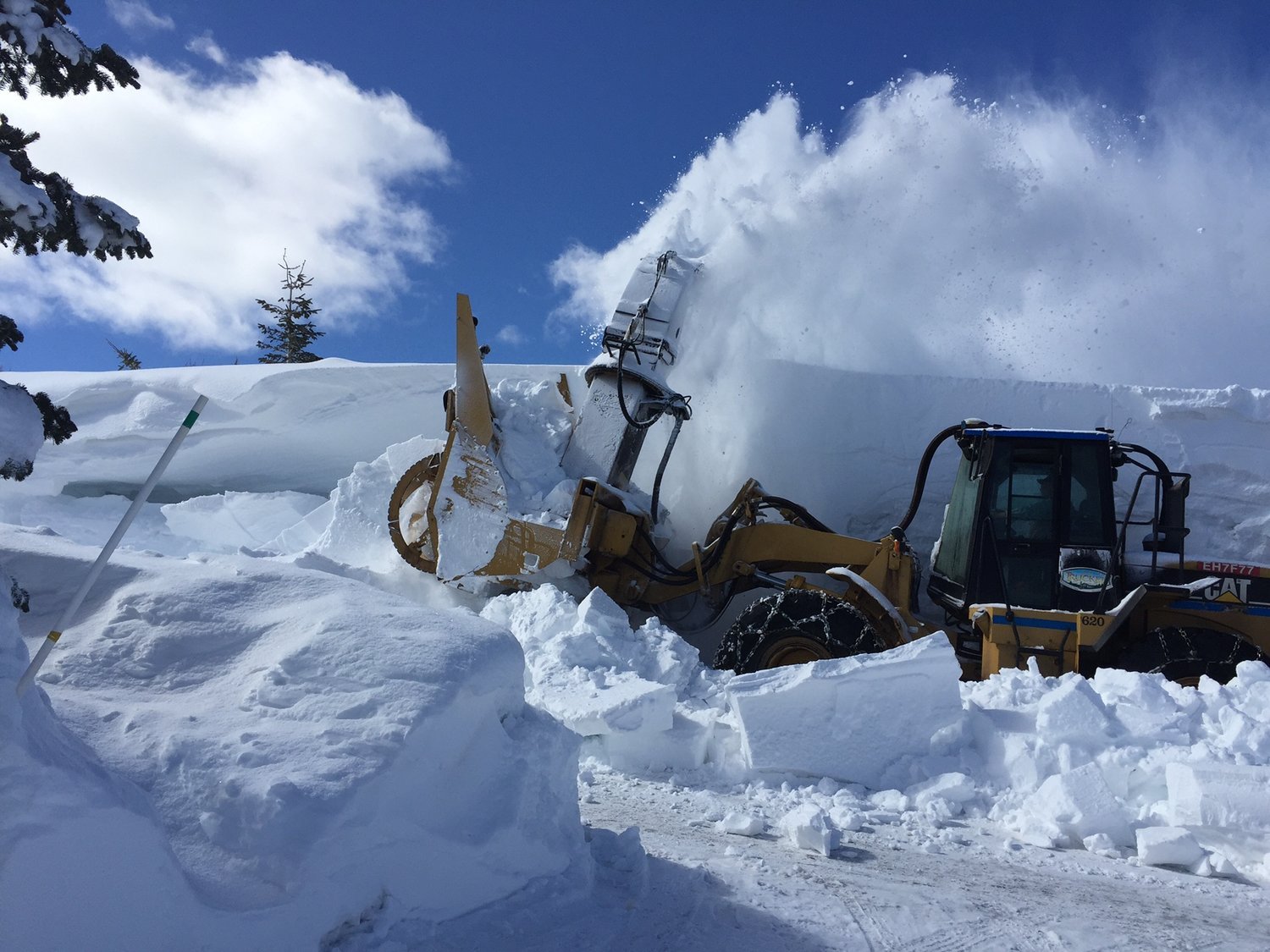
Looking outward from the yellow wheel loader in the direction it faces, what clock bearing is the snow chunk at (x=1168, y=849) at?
The snow chunk is roughly at 8 o'clock from the yellow wheel loader.

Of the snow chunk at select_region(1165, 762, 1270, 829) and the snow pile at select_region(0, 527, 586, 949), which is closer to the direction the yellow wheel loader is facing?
the snow pile

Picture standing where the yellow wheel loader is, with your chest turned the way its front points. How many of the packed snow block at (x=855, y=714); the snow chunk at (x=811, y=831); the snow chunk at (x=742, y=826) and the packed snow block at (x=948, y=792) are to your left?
4

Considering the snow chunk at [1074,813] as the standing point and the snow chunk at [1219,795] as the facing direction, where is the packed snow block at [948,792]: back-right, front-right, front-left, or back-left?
back-left

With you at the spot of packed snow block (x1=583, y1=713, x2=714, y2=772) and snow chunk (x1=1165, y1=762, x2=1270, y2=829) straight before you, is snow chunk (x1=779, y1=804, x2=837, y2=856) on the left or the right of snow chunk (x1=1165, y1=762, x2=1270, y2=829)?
right

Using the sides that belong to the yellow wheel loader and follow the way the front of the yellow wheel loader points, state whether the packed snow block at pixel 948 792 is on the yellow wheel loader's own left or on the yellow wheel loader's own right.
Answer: on the yellow wheel loader's own left

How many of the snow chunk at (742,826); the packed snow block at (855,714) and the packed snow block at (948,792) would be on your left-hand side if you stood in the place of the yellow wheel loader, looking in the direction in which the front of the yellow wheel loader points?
3

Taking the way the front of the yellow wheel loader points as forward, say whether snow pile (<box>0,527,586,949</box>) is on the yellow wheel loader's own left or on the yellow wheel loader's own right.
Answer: on the yellow wheel loader's own left

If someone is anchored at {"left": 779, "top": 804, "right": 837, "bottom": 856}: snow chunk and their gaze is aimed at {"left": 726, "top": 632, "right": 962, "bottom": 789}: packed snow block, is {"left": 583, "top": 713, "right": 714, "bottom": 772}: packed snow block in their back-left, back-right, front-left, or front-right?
front-left

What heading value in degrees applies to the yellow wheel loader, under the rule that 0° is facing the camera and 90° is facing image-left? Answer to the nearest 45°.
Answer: approximately 90°

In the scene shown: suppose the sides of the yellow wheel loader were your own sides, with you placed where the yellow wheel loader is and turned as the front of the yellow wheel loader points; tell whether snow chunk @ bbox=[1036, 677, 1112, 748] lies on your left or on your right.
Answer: on your left

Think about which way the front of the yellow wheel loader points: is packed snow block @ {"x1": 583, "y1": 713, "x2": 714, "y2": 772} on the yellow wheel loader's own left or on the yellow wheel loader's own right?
on the yellow wheel loader's own left

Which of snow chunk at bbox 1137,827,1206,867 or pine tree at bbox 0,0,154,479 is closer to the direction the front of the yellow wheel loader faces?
the pine tree
